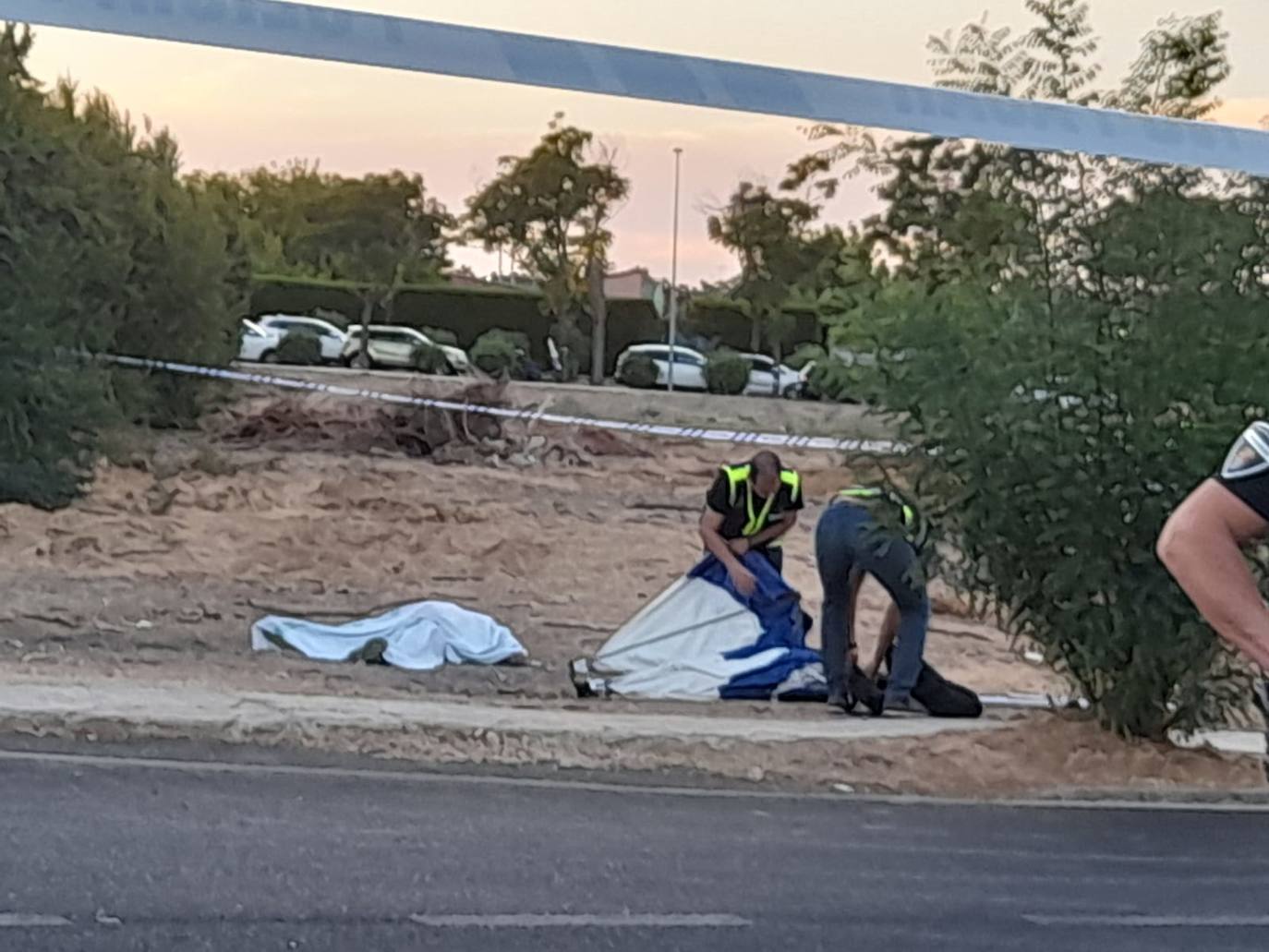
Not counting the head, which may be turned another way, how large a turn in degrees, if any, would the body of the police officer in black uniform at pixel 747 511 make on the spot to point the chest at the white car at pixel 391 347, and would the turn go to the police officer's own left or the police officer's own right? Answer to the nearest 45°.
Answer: approximately 180°

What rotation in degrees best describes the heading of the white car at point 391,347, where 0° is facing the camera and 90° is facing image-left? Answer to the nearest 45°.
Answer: approximately 270°

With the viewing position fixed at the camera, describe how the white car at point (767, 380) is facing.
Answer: facing to the right of the viewer

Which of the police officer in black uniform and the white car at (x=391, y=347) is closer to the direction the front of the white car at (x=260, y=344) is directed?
the white car

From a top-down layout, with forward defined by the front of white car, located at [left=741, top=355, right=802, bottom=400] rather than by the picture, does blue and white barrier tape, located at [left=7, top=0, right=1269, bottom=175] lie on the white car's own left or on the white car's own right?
on the white car's own right

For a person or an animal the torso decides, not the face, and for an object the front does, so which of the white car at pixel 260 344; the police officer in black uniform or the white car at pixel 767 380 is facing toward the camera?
the police officer in black uniform

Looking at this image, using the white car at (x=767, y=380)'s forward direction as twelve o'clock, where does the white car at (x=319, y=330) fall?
the white car at (x=319, y=330) is roughly at 6 o'clock from the white car at (x=767, y=380).

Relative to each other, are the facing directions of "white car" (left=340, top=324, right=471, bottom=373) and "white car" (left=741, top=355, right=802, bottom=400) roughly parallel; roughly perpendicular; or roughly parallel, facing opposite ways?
roughly parallel

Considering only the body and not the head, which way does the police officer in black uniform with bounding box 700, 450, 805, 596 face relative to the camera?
toward the camera

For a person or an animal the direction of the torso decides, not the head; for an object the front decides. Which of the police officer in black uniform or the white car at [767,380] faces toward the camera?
the police officer in black uniform

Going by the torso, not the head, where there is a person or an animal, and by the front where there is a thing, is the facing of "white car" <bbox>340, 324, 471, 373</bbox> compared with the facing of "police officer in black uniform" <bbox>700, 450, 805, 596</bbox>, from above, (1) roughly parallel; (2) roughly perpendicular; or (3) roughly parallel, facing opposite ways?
roughly perpendicular

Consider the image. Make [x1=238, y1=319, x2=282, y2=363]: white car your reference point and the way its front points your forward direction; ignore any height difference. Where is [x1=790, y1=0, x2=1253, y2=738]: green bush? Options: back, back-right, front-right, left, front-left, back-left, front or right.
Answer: right

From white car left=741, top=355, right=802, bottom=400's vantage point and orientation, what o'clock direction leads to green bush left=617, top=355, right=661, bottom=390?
The green bush is roughly at 6 o'clock from the white car.
